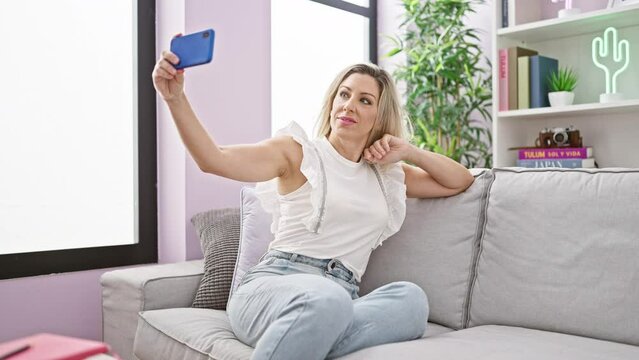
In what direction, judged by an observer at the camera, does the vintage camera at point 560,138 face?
facing the viewer

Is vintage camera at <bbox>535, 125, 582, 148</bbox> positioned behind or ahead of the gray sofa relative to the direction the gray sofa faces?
behind

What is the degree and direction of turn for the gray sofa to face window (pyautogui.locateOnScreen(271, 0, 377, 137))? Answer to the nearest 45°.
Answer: approximately 135° to its right

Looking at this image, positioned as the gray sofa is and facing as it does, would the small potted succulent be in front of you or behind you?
behind

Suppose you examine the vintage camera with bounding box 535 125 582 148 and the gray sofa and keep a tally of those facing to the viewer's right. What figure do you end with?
0

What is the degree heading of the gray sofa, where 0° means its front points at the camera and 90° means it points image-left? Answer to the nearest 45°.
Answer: approximately 45°

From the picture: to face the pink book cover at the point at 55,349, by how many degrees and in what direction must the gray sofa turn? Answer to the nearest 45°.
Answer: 0° — it already faces it

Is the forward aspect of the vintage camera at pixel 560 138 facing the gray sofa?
yes
